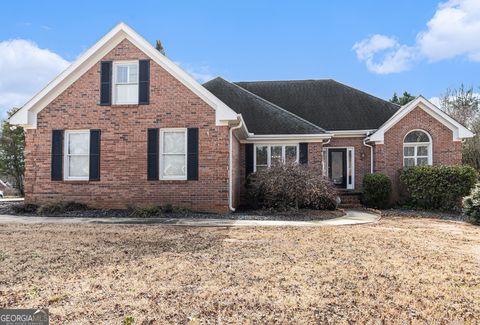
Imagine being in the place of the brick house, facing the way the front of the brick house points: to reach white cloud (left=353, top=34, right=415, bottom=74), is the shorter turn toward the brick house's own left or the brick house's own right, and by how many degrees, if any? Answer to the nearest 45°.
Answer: approximately 135° to the brick house's own left

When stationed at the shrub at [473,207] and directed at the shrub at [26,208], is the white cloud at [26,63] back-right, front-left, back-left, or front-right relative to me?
front-right

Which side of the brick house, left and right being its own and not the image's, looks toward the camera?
front

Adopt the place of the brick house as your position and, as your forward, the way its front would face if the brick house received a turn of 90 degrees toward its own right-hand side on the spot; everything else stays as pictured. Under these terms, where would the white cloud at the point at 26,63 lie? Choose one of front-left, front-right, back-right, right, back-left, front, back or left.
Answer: front-right

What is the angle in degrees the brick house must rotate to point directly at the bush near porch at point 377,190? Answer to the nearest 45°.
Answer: approximately 90° to its left

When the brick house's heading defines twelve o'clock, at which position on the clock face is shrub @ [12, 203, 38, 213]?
The shrub is roughly at 3 o'clock from the brick house.

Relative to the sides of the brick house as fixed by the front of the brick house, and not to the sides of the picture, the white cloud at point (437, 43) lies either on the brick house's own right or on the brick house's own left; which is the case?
on the brick house's own left

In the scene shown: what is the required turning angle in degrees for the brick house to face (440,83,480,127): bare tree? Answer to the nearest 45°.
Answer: approximately 135° to its left

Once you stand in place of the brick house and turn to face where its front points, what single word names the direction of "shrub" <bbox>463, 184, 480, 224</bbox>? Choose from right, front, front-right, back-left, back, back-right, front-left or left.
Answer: left

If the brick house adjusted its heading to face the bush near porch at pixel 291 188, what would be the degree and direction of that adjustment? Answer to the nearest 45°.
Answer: approximately 90° to its left
